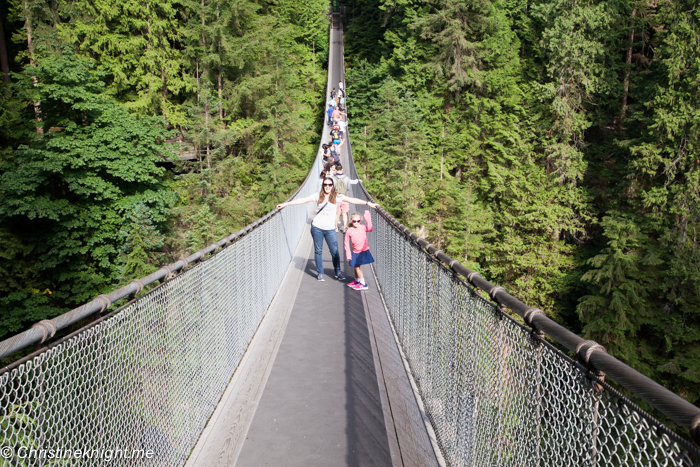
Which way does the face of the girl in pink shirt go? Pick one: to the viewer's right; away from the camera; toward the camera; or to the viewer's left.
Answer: toward the camera

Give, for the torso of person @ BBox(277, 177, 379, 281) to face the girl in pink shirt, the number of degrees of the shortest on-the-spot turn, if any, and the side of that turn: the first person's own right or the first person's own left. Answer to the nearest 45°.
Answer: approximately 45° to the first person's own left

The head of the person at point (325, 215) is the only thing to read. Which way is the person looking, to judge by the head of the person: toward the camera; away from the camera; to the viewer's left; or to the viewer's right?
toward the camera

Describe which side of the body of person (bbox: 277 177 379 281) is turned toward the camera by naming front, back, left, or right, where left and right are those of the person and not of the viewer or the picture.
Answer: front
